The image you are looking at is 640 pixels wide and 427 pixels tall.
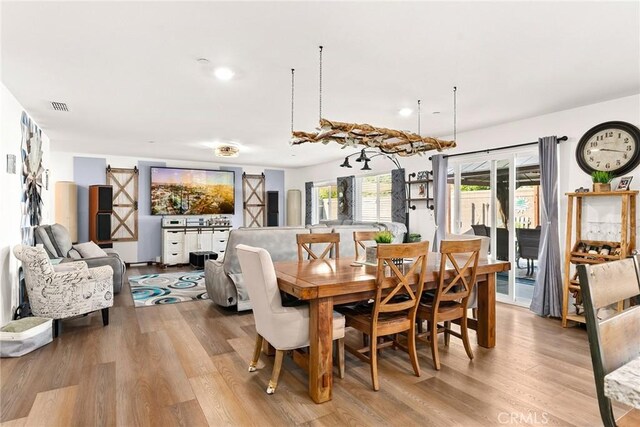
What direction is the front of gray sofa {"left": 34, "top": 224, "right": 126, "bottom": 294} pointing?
to the viewer's right

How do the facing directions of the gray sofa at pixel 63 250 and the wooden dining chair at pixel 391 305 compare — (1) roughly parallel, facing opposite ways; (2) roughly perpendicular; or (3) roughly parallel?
roughly perpendicular

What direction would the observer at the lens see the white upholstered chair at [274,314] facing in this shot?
facing away from the viewer and to the right of the viewer

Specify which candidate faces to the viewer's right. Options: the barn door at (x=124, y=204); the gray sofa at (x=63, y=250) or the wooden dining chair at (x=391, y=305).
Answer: the gray sofa

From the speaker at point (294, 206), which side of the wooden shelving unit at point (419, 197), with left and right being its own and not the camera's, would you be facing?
right

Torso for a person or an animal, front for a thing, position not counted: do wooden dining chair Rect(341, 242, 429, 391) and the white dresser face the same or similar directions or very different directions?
very different directions

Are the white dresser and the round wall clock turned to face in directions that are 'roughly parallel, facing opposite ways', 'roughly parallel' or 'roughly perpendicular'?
roughly perpendicular

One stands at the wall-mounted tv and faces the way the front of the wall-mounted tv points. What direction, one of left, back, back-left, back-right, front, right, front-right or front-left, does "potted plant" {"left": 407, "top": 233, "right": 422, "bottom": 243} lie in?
front-left

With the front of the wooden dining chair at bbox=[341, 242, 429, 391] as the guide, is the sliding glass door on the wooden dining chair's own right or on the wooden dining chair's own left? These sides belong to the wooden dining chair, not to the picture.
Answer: on the wooden dining chair's own right

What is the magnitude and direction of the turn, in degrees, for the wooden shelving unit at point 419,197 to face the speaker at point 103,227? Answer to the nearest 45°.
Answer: approximately 45° to its right

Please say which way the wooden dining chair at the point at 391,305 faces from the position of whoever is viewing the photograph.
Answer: facing away from the viewer and to the left of the viewer

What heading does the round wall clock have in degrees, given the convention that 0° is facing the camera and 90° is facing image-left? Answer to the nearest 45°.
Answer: approximately 45°
